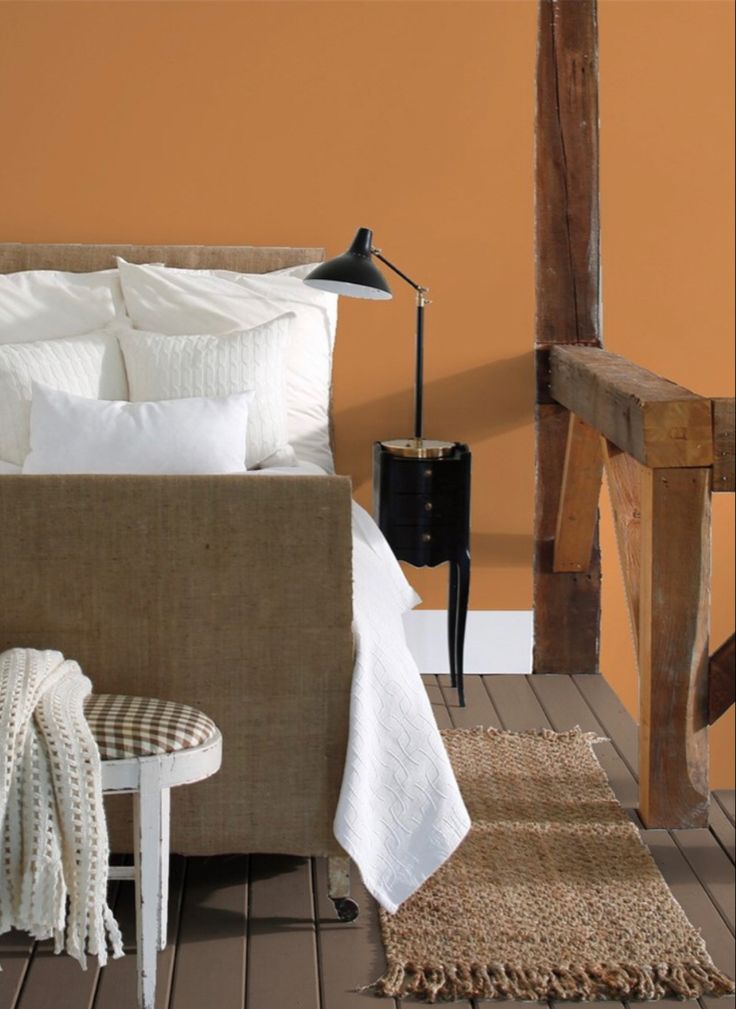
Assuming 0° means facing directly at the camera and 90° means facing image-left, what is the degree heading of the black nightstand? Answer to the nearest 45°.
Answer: approximately 0°

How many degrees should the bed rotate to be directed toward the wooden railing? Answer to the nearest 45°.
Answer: approximately 135° to its left

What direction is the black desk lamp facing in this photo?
to the viewer's left

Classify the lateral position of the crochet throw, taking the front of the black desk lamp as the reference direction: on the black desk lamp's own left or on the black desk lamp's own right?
on the black desk lamp's own left

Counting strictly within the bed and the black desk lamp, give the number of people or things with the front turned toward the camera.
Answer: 1

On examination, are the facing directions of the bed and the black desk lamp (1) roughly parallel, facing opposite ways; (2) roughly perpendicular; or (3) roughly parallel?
roughly perpendicular
